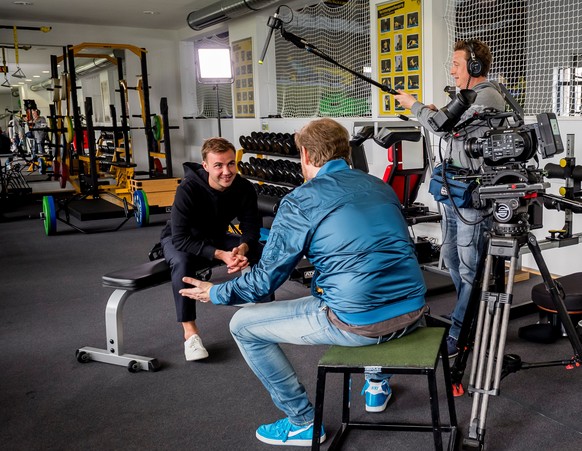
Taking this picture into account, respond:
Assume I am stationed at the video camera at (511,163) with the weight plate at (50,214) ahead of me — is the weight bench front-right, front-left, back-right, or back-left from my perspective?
front-left

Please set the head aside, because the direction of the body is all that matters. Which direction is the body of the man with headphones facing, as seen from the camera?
to the viewer's left

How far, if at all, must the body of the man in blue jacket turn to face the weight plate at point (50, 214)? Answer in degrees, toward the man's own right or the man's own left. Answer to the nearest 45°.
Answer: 0° — they already face it

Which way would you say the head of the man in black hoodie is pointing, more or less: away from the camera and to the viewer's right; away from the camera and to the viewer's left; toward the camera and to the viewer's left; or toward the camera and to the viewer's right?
toward the camera and to the viewer's right

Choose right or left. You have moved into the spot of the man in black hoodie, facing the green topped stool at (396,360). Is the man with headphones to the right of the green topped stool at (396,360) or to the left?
left

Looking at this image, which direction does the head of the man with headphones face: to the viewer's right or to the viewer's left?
to the viewer's left

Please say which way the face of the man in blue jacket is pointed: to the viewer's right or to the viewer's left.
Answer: to the viewer's left

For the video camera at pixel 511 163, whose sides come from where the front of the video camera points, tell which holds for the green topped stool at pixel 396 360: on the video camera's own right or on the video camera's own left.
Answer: on the video camera's own left

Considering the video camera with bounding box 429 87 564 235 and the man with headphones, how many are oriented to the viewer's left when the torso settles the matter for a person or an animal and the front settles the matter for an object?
2

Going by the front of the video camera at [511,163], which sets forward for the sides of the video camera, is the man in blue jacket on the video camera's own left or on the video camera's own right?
on the video camera's own left

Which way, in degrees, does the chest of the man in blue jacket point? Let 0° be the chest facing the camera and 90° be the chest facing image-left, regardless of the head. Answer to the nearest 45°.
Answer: approximately 135°

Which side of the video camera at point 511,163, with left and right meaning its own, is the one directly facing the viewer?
left

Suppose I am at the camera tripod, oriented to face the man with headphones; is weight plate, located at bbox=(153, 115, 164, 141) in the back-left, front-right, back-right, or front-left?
front-left

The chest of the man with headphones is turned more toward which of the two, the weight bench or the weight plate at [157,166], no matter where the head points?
the weight bench

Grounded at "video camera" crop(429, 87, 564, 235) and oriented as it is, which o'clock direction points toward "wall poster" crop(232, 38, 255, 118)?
The wall poster is roughly at 2 o'clock from the video camera.
